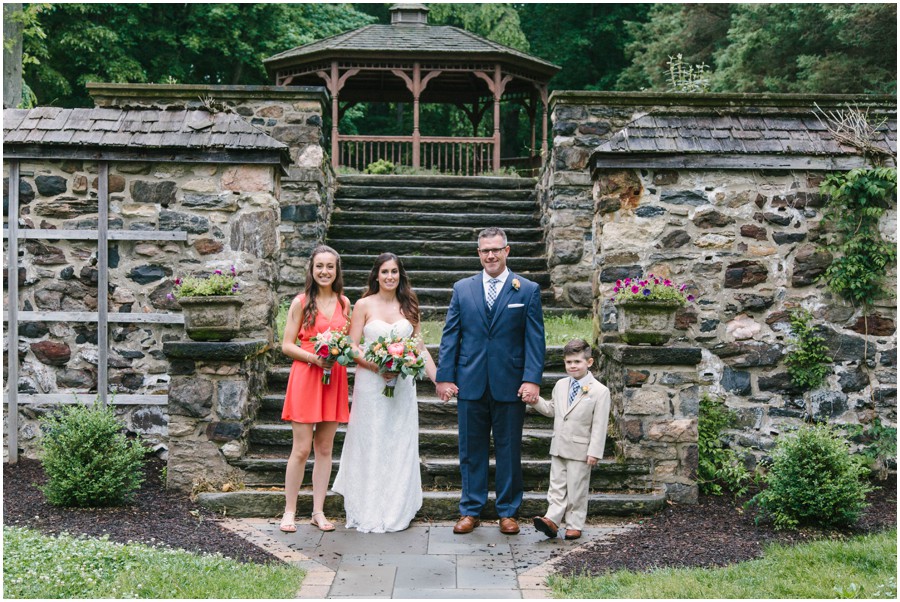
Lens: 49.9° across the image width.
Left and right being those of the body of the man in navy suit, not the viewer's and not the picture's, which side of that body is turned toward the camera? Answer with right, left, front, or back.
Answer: front

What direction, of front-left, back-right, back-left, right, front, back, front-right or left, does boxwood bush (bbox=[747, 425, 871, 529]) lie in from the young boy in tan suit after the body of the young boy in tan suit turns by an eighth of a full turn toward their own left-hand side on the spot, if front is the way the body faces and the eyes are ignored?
left

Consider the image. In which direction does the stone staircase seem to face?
toward the camera

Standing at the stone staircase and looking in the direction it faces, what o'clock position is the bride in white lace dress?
The bride in white lace dress is roughly at 12 o'clock from the stone staircase.

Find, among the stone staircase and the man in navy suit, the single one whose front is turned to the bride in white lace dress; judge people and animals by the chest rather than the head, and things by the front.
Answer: the stone staircase

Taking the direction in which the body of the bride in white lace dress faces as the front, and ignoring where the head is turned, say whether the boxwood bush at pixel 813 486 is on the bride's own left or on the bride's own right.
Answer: on the bride's own left

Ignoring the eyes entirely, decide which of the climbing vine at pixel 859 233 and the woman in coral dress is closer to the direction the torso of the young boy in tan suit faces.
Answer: the woman in coral dress

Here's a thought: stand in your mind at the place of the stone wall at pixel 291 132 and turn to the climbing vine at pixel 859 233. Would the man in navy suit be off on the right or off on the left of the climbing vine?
right

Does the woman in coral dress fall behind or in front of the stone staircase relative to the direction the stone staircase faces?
in front

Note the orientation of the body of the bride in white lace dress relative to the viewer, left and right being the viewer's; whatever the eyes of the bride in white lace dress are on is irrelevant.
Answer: facing the viewer

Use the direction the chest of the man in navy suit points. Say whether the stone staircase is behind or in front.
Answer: behind

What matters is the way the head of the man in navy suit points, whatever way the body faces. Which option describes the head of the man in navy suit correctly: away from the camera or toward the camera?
toward the camera

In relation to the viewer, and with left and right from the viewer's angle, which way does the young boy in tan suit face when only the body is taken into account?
facing the viewer and to the left of the viewer

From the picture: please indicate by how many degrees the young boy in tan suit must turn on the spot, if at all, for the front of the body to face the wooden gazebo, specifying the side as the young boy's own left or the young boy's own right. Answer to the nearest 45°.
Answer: approximately 135° to the young boy's own right
